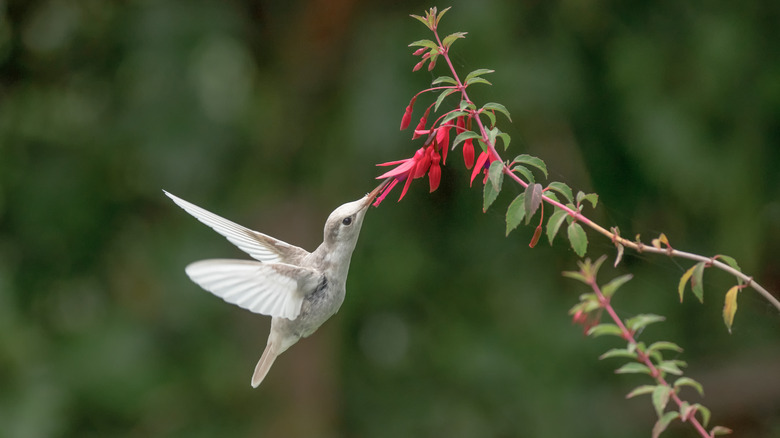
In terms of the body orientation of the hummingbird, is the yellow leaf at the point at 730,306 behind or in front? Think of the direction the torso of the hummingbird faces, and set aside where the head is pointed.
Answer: in front

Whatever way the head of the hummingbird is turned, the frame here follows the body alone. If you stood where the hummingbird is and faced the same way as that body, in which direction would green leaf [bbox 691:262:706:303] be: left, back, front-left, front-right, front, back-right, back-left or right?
front-right

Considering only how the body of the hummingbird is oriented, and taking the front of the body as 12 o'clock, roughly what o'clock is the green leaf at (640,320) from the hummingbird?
The green leaf is roughly at 1 o'clock from the hummingbird.

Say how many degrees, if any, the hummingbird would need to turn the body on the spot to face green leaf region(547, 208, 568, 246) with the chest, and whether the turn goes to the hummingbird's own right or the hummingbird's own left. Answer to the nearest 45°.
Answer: approximately 45° to the hummingbird's own right

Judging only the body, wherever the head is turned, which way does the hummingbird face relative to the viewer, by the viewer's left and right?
facing to the right of the viewer
